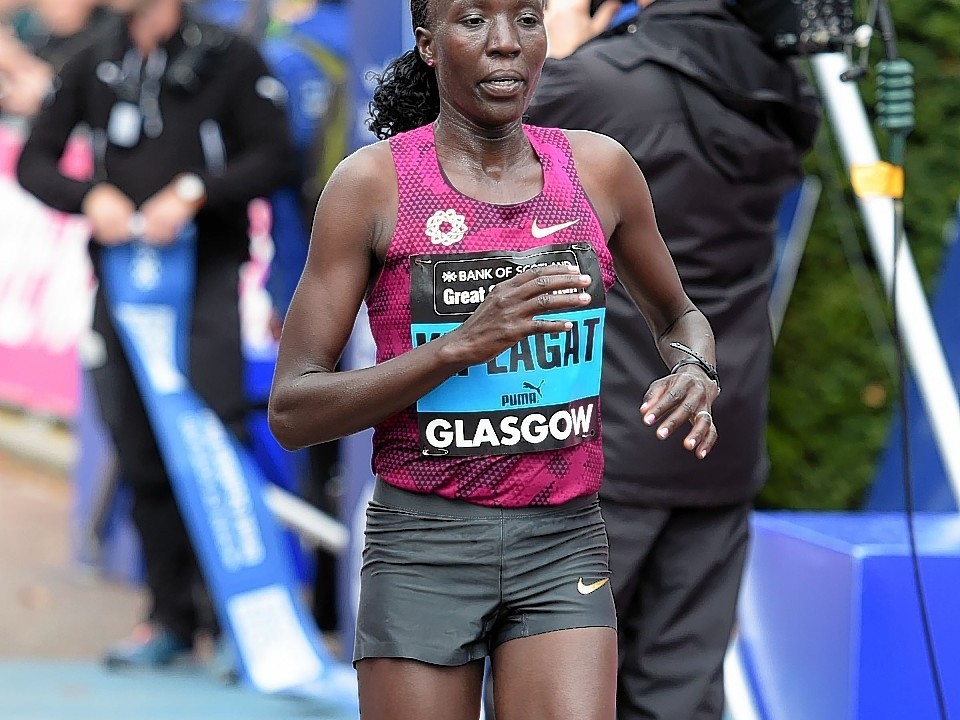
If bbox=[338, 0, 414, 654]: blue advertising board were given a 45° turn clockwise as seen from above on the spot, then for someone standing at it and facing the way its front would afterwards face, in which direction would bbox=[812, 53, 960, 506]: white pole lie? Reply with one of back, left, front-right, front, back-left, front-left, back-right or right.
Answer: left

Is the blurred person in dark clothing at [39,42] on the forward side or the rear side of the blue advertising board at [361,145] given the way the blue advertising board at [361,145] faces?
on the rear side

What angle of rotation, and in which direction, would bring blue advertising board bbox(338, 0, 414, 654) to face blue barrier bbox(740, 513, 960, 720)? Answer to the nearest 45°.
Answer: approximately 45° to its left

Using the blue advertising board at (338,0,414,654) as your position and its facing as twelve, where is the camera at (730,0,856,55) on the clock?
The camera is roughly at 11 o'clock from the blue advertising board.

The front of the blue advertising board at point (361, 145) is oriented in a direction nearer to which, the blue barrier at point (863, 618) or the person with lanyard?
the blue barrier

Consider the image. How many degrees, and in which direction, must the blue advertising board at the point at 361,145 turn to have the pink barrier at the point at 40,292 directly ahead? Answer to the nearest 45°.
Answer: approximately 135° to its right

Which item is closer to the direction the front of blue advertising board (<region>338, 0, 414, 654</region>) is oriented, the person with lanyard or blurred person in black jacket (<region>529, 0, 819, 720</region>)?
the blurred person in black jacket

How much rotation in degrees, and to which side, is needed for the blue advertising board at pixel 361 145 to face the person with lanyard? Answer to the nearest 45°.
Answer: approximately 135° to its right

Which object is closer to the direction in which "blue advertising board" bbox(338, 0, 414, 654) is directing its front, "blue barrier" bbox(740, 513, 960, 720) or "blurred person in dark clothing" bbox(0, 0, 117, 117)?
the blue barrier

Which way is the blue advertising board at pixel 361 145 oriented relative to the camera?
toward the camera
